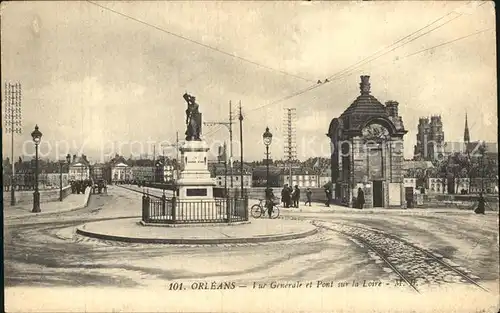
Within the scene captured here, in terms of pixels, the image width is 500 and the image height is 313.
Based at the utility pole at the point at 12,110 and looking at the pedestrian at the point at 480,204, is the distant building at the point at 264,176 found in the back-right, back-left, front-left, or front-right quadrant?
front-left

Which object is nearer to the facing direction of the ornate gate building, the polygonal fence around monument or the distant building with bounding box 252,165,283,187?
the polygonal fence around monument

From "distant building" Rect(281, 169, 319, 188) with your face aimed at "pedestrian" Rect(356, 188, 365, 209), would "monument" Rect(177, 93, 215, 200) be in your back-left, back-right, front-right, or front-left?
front-right

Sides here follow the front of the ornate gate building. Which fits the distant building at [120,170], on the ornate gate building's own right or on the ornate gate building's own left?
on the ornate gate building's own right

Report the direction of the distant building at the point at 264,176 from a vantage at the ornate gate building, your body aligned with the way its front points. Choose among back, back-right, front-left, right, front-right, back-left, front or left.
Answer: back-right

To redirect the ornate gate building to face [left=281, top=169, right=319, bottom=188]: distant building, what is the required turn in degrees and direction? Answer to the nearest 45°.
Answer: approximately 135° to its right

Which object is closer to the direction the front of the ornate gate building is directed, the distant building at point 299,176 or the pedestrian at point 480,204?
the pedestrian

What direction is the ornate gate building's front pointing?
toward the camera

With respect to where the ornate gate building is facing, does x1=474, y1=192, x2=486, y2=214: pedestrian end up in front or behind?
in front

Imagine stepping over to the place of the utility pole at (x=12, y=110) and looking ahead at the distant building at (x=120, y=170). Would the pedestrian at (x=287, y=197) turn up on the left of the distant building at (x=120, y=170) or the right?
right
